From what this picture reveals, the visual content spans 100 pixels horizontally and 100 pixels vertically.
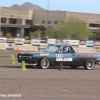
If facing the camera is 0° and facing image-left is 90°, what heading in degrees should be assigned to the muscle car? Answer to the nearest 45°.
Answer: approximately 45°
